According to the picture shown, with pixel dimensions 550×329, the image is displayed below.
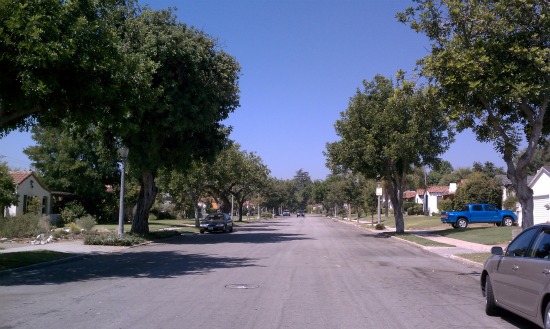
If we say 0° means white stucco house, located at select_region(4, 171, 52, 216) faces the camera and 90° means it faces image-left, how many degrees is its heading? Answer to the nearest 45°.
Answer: approximately 315°

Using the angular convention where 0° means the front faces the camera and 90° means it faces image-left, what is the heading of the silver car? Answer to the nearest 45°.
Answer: approximately 135°

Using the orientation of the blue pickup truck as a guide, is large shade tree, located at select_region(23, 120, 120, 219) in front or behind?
behind

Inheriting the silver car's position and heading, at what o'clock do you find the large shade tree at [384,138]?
The large shade tree is roughly at 1 o'clock from the silver car.

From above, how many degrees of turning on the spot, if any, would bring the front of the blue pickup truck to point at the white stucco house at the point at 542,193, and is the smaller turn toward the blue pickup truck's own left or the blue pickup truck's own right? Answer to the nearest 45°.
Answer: approximately 45° to the blue pickup truck's own right

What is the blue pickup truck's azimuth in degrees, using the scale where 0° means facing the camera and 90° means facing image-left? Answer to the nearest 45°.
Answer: approximately 270°

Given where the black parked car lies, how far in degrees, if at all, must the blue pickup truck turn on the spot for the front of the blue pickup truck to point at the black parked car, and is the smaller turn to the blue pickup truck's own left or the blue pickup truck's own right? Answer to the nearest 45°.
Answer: approximately 180°

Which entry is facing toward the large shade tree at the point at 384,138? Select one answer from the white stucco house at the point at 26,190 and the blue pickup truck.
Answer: the white stucco house

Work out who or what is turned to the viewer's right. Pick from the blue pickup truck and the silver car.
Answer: the blue pickup truck

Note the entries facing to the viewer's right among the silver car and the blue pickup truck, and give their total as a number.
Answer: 1
